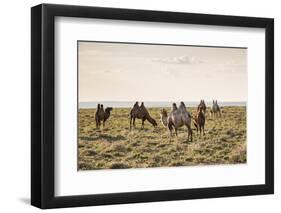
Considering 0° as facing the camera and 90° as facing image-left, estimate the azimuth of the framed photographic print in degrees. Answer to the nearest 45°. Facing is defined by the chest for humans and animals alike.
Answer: approximately 315°
